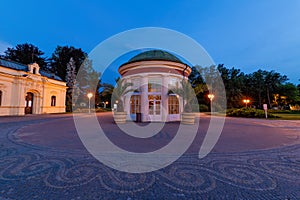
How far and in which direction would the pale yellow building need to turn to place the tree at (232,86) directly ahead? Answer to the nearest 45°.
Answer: approximately 45° to its left

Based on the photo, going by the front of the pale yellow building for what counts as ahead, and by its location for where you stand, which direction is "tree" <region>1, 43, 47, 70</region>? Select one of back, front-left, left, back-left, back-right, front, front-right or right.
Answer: back-left

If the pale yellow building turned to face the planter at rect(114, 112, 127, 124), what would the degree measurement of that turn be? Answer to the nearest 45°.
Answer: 0° — it already faces it

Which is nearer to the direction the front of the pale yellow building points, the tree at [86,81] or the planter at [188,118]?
the planter

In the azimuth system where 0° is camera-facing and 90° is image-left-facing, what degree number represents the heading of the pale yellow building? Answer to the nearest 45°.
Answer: approximately 315°

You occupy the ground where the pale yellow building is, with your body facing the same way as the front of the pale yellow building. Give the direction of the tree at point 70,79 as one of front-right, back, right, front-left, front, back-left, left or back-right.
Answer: left

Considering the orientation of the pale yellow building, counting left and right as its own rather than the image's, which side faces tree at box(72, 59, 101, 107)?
left

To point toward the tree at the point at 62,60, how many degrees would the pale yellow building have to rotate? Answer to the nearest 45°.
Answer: approximately 135° to its left
